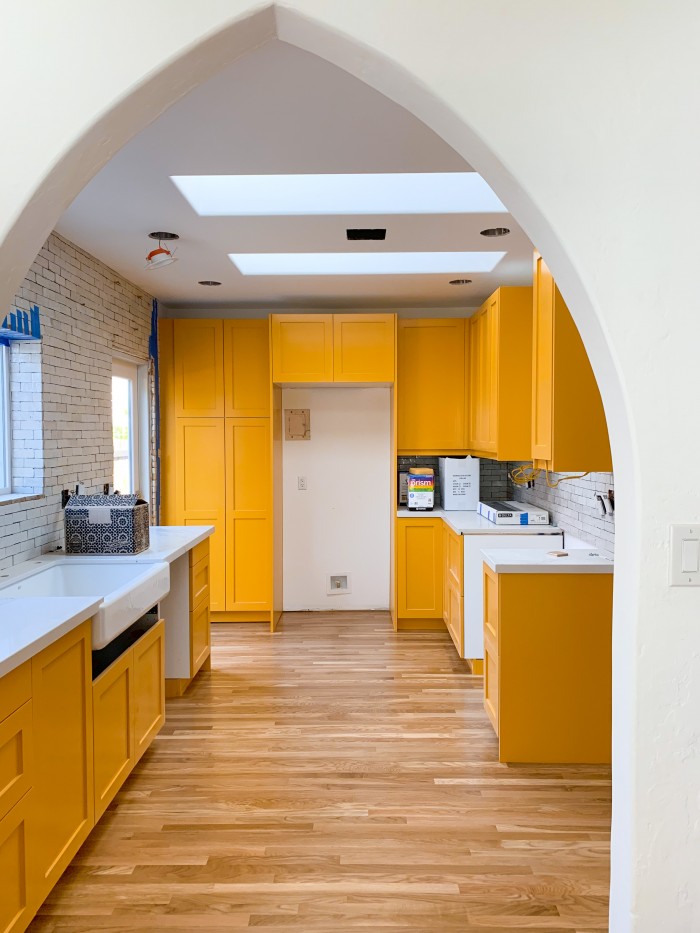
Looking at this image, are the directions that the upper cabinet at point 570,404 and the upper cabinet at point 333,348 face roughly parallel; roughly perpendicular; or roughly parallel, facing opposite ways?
roughly perpendicular

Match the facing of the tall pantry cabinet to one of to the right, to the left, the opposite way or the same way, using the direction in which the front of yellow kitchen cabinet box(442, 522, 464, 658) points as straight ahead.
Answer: to the left

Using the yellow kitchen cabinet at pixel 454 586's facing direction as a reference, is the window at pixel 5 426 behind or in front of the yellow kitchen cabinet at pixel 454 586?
in front

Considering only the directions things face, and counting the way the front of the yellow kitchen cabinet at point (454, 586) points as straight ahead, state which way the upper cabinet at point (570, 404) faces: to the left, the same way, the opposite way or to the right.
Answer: the same way

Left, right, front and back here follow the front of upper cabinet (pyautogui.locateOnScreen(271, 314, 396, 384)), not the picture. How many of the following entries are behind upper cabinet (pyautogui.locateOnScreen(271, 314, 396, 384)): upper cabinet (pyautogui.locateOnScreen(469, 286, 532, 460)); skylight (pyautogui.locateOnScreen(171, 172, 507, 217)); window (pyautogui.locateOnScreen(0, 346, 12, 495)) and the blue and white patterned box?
0

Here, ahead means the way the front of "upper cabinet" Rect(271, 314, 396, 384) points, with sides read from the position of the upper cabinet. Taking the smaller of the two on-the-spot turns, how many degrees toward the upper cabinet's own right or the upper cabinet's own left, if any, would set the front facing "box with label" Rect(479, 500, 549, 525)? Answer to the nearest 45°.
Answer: approximately 45° to the upper cabinet's own left

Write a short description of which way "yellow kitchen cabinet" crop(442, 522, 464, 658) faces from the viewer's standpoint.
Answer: facing to the left of the viewer

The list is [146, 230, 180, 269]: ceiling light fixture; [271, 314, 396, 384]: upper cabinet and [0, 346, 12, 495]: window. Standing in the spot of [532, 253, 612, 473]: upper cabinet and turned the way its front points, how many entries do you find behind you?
0

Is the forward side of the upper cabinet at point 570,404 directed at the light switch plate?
no

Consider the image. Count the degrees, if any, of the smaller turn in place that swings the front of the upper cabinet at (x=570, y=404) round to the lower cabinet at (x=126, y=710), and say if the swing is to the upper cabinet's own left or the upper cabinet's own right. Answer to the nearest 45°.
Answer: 0° — it already faces it

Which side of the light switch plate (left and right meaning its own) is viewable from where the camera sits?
front

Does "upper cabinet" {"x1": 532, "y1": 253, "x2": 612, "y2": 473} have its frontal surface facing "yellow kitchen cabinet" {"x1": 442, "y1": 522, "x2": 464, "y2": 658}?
no

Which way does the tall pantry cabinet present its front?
toward the camera

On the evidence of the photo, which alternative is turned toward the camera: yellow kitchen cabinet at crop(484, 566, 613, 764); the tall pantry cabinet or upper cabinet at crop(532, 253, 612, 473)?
the tall pantry cabinet

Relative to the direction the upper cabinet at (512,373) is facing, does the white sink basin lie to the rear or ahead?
ahead

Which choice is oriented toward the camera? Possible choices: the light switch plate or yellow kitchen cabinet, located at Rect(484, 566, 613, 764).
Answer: the light switch plate

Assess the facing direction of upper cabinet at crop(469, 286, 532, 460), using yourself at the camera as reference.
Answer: facing to the left of the viewer

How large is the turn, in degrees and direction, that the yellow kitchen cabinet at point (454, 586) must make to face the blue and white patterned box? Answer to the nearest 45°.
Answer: approximately 45° to its left

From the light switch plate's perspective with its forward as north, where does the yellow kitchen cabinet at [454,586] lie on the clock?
The yellow kitchen cabinet is roughly at 5 o'clock from the light switch plate.
